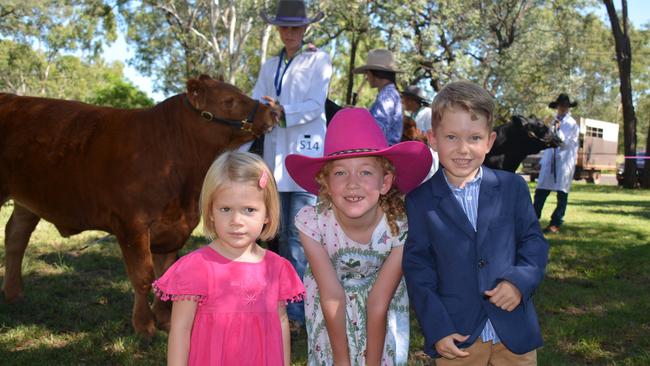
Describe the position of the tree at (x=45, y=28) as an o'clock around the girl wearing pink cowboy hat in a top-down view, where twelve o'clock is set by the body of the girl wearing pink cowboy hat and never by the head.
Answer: The tree is roughly at 5 o'clock from the girl wearing pink cowboy hat.

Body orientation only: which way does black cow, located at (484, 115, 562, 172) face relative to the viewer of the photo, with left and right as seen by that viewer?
facing to the right of the viewer

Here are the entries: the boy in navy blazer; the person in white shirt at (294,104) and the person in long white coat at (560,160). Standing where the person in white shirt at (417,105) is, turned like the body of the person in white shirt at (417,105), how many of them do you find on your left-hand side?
2

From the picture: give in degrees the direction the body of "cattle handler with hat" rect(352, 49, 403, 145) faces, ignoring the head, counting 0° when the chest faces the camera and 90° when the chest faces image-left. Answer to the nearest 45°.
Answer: approximately 90°

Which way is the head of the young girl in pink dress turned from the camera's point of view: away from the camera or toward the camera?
toward the camera

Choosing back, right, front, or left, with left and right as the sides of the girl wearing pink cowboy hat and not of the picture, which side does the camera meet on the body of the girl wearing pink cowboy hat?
front

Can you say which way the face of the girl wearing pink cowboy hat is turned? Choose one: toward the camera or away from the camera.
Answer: toward the camera

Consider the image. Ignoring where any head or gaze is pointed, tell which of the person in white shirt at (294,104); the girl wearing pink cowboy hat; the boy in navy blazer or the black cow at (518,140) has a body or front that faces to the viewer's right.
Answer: the black cow

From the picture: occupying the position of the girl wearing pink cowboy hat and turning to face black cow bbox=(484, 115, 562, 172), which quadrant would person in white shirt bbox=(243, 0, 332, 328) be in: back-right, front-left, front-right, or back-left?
front-left

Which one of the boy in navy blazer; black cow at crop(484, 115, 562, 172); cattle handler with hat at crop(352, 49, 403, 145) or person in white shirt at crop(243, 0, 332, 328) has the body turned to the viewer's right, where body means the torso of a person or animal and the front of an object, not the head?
the black cow

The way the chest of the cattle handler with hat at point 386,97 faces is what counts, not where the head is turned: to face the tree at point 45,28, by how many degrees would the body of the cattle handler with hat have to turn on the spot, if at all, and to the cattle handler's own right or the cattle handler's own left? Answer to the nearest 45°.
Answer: approximately 45° to the cattle handler's own right
